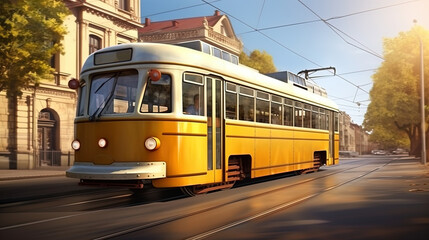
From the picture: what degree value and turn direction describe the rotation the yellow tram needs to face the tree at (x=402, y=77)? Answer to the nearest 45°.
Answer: approximately 180°

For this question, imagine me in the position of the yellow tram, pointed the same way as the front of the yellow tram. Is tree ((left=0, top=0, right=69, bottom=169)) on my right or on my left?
on my right

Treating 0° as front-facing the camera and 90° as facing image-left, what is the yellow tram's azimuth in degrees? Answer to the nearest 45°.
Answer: approximately 45°
